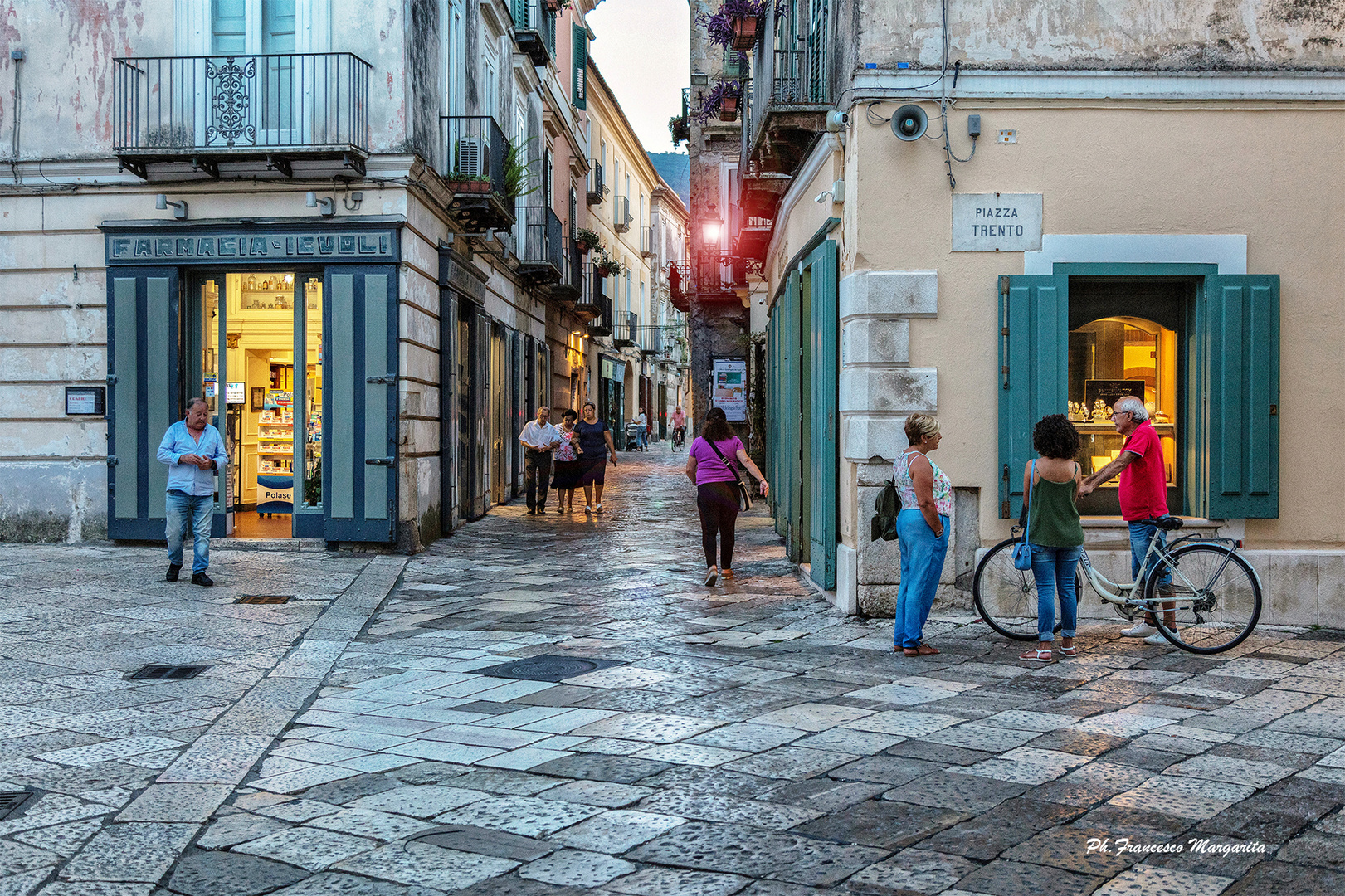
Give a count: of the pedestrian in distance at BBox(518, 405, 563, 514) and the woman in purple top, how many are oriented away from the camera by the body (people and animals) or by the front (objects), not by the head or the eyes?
1

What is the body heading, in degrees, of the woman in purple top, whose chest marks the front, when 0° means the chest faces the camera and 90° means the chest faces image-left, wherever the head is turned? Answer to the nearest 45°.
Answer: approximately 180°

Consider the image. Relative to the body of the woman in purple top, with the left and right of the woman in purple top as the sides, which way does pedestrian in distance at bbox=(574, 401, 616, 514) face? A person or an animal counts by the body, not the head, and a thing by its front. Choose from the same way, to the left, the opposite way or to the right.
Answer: the opposite way

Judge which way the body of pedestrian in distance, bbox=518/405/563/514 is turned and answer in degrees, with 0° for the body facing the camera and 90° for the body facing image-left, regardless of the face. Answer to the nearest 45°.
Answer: approximately 0°

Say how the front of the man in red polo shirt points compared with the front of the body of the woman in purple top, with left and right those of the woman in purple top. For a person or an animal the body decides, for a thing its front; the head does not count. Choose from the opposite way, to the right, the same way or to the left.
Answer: to the left

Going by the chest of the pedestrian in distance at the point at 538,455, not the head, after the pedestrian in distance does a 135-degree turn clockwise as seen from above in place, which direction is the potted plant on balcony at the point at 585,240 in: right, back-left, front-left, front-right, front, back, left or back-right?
front-right

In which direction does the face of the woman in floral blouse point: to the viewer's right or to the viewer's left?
to the viewer's right

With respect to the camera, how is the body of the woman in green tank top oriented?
away from the camera

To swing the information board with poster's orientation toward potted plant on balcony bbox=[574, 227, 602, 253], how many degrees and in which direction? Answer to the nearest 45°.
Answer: approximately 135° to its right

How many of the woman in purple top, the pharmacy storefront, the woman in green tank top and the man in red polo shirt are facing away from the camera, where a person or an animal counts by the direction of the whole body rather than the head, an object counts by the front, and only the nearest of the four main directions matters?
2
